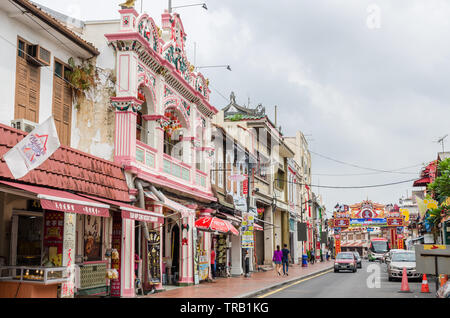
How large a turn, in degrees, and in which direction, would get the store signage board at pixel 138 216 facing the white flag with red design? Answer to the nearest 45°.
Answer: approximately 90° to its right

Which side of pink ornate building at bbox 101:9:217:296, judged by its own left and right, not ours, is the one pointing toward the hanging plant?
right

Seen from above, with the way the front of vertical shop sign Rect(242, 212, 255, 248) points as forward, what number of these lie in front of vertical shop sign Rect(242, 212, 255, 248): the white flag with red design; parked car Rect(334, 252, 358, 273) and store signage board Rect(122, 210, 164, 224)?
2

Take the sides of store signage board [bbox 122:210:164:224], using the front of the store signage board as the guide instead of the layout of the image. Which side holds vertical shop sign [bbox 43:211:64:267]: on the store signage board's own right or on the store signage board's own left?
on the store signage board's own right

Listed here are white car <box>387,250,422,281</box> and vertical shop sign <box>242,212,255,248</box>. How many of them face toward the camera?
2

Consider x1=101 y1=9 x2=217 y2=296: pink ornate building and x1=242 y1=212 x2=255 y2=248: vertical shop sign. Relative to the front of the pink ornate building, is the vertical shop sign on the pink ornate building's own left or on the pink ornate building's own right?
on the pink ornate building's own left
